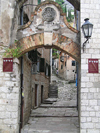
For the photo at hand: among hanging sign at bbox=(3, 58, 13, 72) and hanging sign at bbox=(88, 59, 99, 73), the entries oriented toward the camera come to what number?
2

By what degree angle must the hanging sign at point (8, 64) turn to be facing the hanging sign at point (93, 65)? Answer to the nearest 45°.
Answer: approximately 90° to its left

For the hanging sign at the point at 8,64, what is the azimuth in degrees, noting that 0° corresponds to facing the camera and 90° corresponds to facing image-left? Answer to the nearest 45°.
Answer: approximately 0°

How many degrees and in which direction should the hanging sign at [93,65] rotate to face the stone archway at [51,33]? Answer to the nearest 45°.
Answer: approximately 90° to its right

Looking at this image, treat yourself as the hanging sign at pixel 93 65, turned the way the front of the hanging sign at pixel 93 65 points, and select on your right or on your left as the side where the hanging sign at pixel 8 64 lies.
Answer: on your right

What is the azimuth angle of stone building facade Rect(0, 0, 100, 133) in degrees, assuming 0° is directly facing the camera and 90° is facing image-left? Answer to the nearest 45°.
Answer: approximately 0°

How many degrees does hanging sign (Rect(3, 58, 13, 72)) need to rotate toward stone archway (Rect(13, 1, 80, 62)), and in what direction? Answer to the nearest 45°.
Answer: approximately 90° to its left
